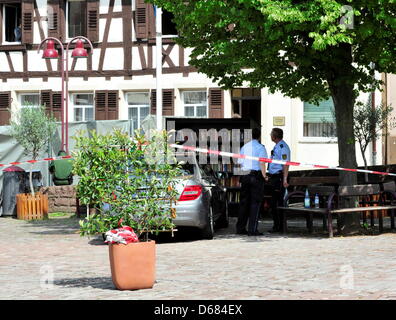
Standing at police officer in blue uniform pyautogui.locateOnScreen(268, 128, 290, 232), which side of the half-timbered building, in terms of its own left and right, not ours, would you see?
front

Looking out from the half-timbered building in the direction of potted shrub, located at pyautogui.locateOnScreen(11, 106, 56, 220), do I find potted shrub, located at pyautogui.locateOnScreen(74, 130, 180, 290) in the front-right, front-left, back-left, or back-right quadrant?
front-left

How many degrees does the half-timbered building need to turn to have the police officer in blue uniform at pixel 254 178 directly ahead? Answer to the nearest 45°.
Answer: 0° — it already faces them

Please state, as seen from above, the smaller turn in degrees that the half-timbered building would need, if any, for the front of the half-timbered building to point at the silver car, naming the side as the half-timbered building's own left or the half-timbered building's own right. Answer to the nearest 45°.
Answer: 0° — it already faces it

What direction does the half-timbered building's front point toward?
toward the camera

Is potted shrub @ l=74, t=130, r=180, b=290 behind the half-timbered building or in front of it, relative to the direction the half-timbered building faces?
in front
